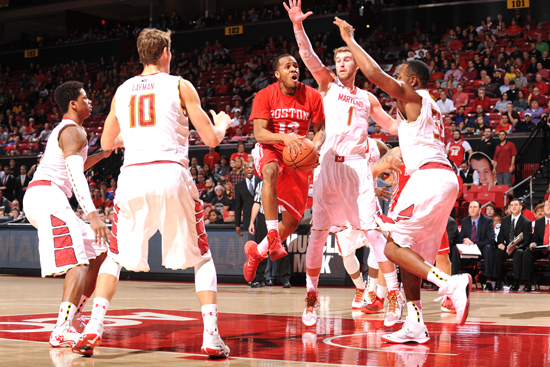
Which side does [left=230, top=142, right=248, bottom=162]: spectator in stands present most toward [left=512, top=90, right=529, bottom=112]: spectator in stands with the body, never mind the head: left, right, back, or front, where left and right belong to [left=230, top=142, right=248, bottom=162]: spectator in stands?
left

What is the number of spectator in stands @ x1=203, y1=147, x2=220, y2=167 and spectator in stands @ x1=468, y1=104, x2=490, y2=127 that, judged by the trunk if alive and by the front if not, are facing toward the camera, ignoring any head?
2

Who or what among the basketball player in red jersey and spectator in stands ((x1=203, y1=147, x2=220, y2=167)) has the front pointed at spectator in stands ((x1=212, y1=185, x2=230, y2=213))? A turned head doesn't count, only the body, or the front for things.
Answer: spectator in stands ((x1=203, y1=147, x2=220, y2=167))

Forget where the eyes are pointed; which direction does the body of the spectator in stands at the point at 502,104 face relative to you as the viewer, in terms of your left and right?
facing the viewer and to the left of the viewer

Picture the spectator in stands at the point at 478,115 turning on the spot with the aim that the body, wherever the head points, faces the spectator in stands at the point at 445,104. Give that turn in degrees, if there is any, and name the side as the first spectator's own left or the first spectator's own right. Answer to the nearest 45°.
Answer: approximately 135° to the first spectator's own right

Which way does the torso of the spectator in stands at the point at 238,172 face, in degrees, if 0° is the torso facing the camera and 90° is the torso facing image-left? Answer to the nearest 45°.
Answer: approximately 0°

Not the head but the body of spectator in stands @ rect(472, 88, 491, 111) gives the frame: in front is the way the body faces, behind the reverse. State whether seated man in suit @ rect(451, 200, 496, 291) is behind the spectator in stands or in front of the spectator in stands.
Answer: in front

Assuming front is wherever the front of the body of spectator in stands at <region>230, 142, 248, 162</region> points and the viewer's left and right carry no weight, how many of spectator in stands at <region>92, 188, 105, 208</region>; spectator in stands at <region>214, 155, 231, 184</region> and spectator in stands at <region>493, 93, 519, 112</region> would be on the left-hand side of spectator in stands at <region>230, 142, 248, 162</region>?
1

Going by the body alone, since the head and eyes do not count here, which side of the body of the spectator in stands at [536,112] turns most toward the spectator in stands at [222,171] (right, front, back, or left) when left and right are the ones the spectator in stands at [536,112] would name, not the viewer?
right

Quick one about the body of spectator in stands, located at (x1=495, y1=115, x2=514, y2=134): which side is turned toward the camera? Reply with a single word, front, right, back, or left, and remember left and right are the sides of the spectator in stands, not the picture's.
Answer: front

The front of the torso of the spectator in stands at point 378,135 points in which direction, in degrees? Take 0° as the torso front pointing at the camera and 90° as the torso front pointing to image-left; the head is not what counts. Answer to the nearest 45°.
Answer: approximately 0°

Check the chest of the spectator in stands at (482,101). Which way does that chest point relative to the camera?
toward the camera

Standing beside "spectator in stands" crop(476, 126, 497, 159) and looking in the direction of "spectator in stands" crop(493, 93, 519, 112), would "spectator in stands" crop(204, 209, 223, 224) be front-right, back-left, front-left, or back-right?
back-left
